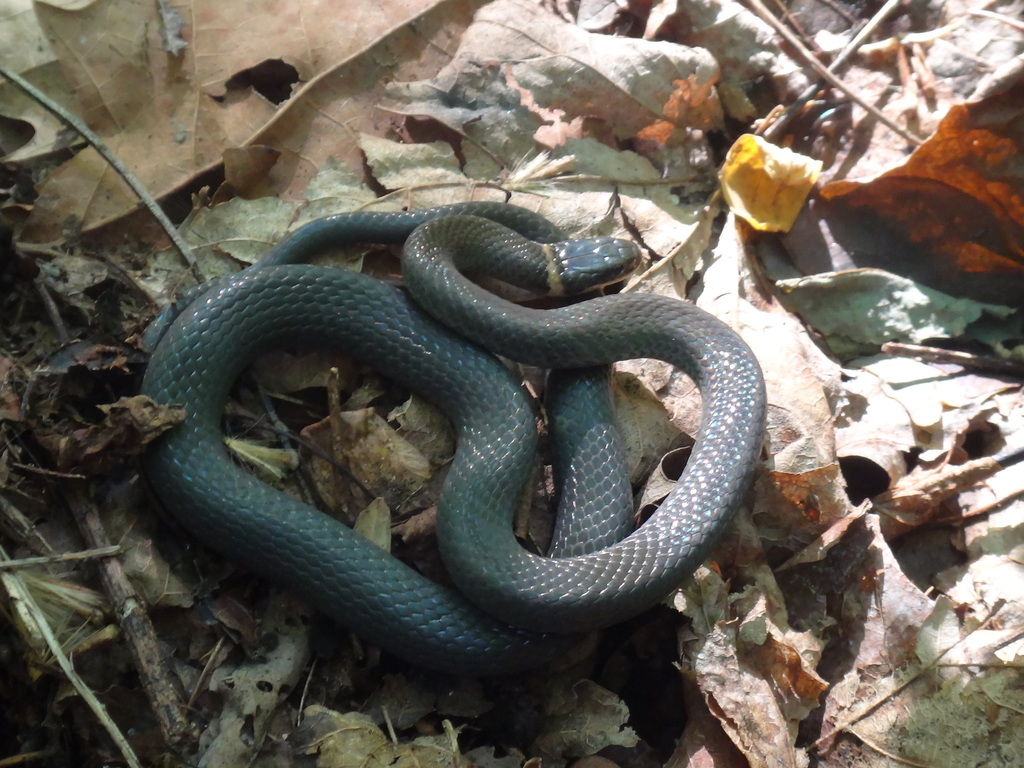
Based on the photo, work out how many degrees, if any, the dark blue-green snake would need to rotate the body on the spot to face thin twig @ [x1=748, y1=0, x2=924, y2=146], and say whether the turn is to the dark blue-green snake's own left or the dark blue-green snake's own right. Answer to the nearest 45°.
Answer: approximately 45° to the dark blue-green snake's own left

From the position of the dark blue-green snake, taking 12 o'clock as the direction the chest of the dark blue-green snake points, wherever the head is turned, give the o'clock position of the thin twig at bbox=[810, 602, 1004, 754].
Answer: The thin twig is roughly at 1 o'clock from the dark blue-green snake.

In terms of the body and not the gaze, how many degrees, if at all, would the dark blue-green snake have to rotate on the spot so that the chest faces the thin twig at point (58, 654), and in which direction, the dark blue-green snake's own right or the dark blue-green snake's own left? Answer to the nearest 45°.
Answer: approximately 135° to the dark blue-green snake's own right

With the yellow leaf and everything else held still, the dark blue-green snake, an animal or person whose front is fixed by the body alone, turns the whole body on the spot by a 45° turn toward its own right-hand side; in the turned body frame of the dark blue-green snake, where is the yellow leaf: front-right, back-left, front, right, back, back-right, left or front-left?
left

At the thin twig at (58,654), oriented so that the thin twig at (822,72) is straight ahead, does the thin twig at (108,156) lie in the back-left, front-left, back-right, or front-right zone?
front-left

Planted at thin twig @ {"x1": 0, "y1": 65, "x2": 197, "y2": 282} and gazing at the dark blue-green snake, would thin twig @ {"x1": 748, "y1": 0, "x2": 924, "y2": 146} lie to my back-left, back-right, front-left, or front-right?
front-left

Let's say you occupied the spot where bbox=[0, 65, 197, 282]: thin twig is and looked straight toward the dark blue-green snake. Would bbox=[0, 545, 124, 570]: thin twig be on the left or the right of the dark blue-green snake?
right

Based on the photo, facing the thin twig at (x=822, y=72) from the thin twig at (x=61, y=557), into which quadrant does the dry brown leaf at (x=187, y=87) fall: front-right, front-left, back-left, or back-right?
front-left

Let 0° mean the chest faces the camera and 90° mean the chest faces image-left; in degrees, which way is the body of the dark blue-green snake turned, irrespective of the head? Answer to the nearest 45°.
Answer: approximately 270°

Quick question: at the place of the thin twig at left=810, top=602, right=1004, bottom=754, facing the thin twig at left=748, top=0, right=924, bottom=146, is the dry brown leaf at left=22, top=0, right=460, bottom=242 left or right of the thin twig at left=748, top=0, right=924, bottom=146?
left
